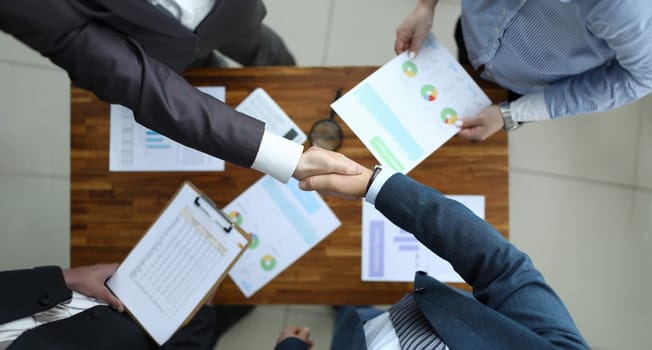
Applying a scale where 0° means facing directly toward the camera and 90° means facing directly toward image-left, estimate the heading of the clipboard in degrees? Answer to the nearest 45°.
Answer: approximately 0°
